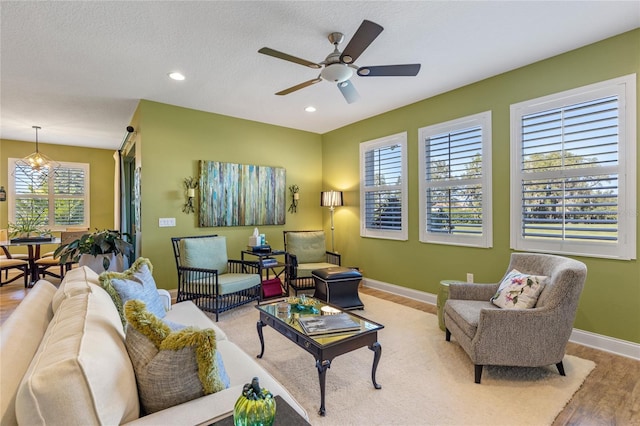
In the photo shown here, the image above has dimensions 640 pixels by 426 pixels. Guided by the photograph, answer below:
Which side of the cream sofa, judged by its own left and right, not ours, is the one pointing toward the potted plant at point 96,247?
left

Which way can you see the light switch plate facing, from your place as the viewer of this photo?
facing the viewer

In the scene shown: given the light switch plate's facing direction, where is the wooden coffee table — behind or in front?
in front

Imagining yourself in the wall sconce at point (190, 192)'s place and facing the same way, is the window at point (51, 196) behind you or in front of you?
behind

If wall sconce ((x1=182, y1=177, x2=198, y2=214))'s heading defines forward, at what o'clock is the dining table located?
The dining table is roughly at 4 o'clock from the wall sconce.

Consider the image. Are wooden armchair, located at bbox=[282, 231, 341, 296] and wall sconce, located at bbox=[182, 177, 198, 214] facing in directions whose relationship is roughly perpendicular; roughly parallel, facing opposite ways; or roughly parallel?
roughly parallel

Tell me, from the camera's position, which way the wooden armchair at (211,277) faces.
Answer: facing the viewer and to the right of the viewer

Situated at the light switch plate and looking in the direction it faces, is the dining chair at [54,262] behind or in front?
behind

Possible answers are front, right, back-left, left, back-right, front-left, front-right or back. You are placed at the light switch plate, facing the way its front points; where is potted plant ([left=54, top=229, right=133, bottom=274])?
front-right

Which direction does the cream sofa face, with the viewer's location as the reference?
facing to the right of the viewer

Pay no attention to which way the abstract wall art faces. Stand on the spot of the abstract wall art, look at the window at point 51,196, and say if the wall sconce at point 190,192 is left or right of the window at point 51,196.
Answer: left

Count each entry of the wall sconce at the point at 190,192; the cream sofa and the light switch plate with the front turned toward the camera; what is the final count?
2

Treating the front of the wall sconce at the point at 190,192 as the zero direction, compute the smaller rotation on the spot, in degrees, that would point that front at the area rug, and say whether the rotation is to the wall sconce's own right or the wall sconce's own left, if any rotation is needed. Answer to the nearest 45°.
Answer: approximately 45° to the wall sconce's own left

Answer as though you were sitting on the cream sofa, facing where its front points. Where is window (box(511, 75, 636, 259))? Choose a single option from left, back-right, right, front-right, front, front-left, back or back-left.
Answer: front

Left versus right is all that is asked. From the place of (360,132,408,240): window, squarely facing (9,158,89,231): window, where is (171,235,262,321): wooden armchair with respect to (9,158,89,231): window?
left

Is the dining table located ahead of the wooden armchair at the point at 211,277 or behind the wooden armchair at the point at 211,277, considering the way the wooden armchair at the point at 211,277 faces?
behind

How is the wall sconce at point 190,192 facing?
toward the camera

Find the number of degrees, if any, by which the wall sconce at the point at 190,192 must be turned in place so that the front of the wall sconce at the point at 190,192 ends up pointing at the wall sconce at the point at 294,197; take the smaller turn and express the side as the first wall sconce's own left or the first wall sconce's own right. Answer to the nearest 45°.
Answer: approximately 90° to the first wall sconce's own left

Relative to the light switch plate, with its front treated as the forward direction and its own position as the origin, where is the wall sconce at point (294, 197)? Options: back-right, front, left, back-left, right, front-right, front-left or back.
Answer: left

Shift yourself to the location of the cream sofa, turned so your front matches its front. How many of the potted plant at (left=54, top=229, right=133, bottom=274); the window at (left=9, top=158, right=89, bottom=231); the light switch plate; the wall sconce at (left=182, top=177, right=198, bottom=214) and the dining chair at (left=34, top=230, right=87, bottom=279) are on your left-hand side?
5

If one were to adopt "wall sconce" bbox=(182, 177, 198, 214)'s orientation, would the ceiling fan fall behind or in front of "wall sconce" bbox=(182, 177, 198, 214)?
in front

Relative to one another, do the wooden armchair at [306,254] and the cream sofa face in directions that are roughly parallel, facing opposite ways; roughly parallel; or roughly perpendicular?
roughly perpendicular
